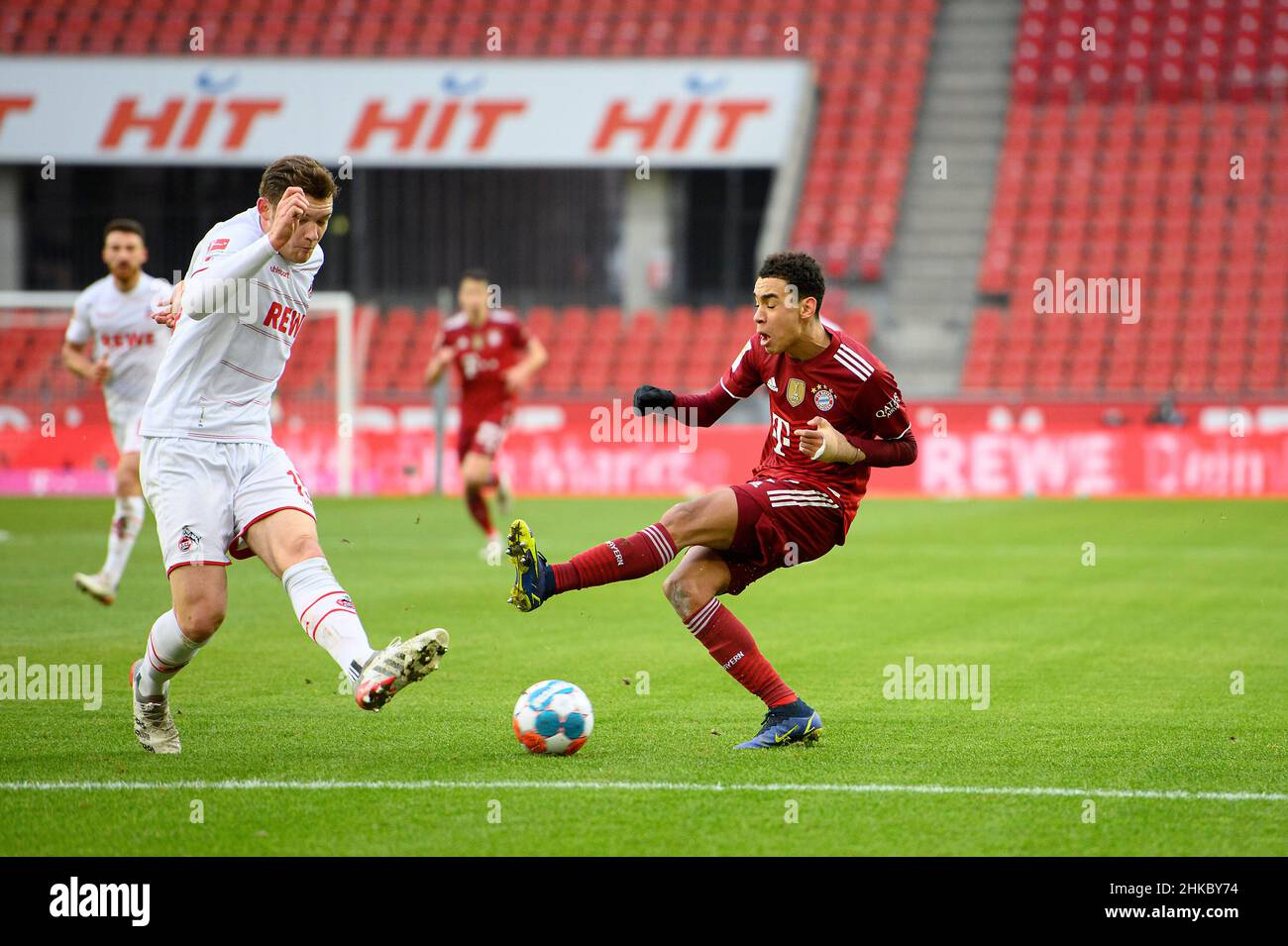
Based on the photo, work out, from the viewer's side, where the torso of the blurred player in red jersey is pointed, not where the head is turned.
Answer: toward the camera

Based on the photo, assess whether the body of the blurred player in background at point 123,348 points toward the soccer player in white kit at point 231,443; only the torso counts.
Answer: yes

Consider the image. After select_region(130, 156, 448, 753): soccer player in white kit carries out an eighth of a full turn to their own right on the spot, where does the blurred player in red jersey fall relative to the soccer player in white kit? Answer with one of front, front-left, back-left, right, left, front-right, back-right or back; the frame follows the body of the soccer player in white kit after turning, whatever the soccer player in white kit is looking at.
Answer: back

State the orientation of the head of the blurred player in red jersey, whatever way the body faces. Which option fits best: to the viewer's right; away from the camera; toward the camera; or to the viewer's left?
toward the camera

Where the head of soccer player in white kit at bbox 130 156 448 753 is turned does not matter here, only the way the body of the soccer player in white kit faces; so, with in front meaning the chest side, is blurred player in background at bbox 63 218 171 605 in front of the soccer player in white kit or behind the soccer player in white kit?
behind

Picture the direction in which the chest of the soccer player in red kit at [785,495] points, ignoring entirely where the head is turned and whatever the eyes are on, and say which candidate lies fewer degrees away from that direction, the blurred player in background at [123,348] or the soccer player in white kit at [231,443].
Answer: the soccer player in white kit

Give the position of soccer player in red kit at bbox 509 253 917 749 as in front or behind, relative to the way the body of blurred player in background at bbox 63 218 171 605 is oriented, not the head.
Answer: in front

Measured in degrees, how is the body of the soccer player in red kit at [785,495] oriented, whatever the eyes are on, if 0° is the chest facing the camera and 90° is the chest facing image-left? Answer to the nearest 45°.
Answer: approximately 45°

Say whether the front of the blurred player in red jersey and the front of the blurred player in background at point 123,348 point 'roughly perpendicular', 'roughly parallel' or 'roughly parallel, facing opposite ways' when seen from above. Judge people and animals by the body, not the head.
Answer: roughly parallel

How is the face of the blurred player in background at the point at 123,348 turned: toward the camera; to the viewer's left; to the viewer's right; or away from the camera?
toward the camera

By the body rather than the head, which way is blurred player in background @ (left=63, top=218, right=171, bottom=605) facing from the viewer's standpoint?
toward the camera

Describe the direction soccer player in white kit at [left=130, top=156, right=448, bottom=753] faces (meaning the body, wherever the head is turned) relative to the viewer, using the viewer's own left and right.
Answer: facing the viewer and to the right of the viewer

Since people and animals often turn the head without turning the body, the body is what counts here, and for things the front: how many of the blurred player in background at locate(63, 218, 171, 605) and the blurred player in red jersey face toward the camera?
2

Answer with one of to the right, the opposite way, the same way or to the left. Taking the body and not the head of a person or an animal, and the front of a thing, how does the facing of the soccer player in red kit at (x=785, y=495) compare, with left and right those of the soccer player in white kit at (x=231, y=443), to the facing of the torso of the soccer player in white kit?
to the right

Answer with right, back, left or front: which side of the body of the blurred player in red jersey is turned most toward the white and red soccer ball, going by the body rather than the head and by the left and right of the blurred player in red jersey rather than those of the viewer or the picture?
front

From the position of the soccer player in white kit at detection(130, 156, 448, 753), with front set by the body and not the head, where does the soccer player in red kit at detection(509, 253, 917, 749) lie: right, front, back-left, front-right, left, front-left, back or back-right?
front-left

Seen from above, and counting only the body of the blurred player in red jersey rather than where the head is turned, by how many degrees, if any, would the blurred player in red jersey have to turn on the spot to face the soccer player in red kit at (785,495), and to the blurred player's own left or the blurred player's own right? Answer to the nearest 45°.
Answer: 0° — they already face them
